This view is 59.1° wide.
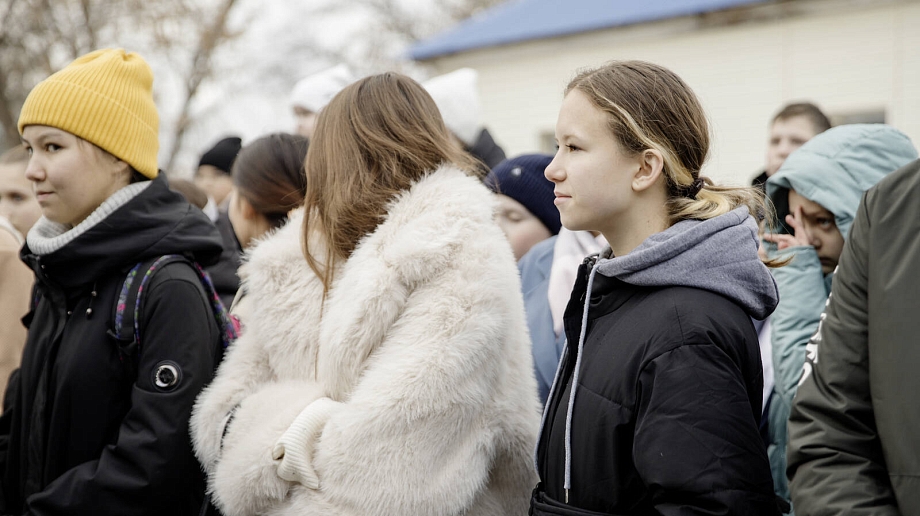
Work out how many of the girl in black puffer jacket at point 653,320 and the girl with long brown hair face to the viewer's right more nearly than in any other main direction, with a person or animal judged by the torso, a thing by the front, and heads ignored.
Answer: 0

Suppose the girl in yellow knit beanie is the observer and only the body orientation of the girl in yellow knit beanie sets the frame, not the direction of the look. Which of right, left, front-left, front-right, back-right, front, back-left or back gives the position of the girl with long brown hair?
left

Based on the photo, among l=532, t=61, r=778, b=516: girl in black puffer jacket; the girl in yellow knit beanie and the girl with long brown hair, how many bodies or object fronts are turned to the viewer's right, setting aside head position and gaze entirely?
0

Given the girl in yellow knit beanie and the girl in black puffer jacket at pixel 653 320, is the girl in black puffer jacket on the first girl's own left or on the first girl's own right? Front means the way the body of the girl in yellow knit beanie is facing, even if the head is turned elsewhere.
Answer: on the first girl's own left

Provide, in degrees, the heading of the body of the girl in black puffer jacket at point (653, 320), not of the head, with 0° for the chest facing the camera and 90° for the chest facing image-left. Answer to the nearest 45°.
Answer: approximately 90°

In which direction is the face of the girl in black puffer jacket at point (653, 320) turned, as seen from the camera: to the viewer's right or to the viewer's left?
to the viewer's left

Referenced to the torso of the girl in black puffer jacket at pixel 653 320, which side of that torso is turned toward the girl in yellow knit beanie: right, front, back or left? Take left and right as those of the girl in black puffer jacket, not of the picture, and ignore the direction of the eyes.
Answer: front
